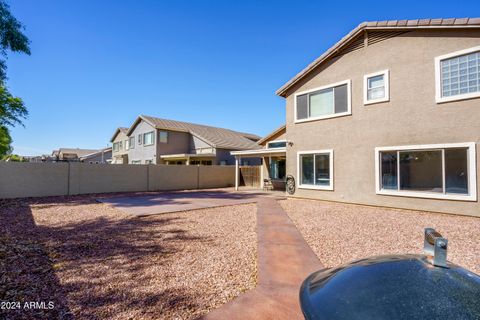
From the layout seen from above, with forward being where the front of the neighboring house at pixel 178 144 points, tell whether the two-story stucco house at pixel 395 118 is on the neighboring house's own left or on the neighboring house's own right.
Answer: on the neighboring house's own right

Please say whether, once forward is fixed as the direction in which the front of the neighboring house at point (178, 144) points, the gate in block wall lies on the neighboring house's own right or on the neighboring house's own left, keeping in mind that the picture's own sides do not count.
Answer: on the neighboring house's own right

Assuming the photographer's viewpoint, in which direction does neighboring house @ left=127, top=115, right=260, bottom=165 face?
facing away from the viewer and to the right of the viewer

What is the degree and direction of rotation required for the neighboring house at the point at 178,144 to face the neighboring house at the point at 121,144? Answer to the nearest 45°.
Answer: approximately 90° to its left
